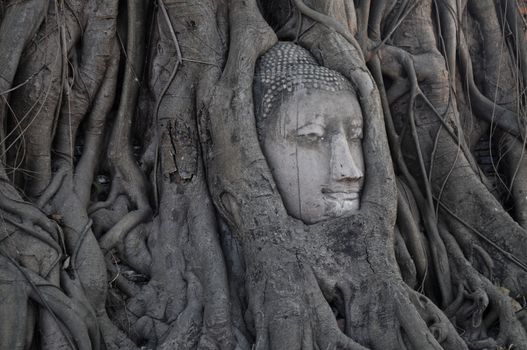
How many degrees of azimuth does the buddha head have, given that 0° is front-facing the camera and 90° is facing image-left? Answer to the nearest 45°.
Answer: approximately 315°
